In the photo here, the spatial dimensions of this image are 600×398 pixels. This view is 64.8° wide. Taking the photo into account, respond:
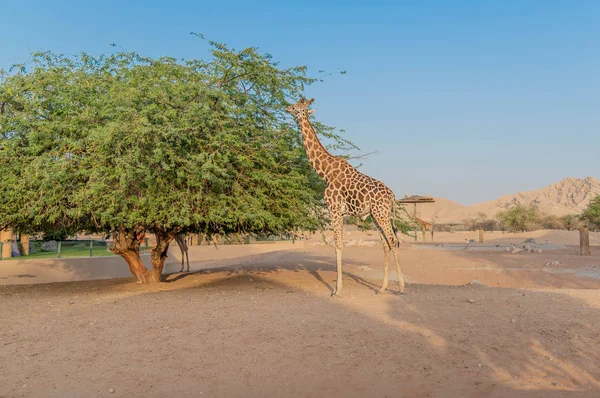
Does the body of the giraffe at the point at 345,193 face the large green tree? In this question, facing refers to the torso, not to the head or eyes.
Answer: yes

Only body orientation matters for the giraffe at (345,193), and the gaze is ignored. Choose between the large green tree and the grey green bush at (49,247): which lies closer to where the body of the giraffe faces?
the large green tree

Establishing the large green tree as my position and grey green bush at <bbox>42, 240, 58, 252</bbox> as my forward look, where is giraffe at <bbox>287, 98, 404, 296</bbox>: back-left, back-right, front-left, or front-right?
back-right

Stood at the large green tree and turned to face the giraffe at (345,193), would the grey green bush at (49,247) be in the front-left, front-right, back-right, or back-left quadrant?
back-left

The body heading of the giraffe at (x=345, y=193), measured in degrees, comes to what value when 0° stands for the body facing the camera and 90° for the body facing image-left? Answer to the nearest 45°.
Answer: approximately 90°

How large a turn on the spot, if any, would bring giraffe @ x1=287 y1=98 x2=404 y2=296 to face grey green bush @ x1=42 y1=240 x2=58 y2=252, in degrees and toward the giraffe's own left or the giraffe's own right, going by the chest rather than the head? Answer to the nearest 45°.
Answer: approximately 45° to the giraffe's own right
